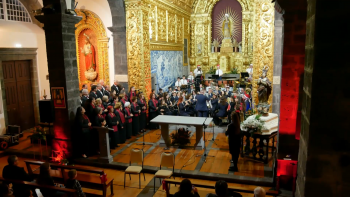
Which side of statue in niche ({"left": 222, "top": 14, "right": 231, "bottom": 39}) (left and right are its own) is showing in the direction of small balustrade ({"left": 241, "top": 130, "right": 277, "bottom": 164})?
front

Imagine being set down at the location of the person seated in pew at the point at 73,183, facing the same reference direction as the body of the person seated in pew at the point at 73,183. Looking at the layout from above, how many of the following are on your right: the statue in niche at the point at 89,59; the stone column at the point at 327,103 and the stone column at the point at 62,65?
1

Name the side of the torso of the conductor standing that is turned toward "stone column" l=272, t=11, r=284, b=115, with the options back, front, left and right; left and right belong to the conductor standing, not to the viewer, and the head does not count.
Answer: right

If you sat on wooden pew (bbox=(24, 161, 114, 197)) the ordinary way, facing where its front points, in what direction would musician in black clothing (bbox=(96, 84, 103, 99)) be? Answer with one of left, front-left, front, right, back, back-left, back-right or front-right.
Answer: front-left

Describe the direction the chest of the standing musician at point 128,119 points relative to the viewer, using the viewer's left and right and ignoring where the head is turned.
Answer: facing the viewer and to the right of the viewer

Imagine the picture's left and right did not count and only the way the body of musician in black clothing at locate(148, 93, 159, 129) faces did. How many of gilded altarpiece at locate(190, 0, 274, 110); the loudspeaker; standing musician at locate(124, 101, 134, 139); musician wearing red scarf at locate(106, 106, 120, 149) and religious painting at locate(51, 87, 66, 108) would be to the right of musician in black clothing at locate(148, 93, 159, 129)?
4

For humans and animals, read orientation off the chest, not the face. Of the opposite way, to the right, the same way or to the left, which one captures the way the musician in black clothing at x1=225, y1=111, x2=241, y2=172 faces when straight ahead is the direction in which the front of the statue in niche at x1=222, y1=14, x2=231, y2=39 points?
to the right

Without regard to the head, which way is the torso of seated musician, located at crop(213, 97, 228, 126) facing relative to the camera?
to the viewer's left

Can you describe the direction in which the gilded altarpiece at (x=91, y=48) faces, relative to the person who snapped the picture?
facing the viewer

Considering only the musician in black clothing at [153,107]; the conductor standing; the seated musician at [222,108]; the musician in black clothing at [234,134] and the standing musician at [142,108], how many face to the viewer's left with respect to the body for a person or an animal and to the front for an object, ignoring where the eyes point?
2

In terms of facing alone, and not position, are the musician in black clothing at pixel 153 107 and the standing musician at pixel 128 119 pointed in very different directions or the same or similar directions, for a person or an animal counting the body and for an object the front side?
same or similar directions

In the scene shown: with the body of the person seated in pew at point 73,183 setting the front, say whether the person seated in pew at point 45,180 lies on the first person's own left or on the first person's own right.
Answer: on the first person's own left

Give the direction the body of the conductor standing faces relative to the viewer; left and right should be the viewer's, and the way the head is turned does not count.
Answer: facing away from the viewer

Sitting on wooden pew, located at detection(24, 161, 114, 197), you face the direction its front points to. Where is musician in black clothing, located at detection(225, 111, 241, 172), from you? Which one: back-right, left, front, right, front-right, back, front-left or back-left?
front-right
